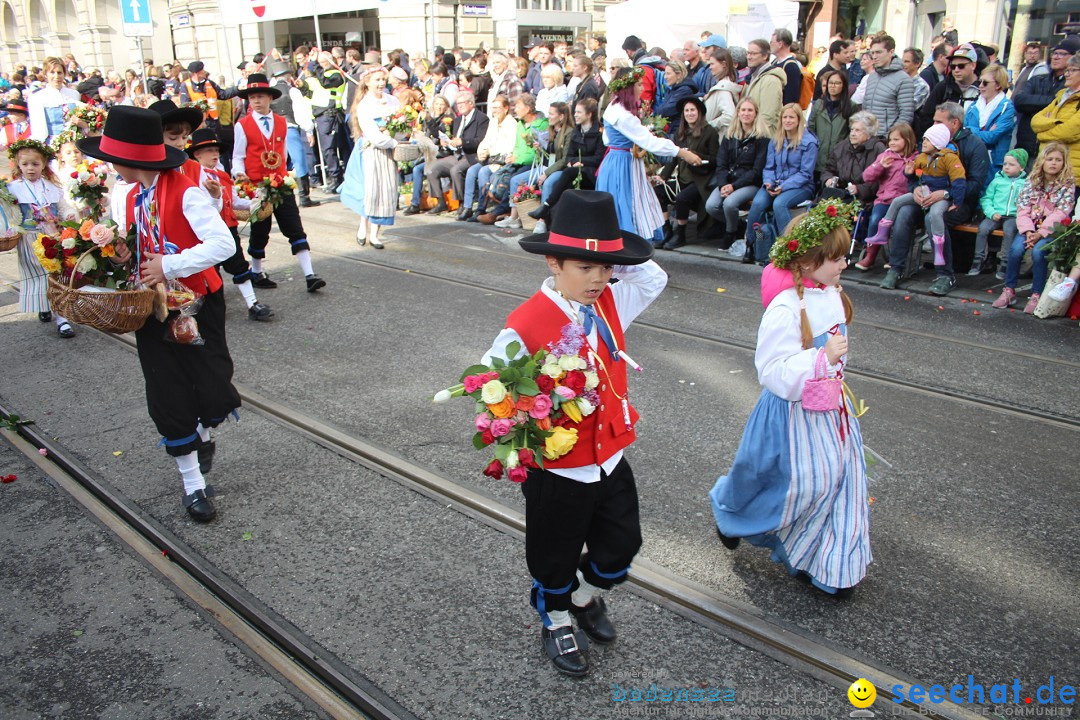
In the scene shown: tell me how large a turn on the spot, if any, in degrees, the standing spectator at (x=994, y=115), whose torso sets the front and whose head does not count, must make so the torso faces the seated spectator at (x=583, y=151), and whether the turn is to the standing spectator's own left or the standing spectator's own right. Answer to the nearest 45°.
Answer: approximately 45° to the standing spectator's own right

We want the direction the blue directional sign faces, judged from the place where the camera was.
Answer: facing the viewer

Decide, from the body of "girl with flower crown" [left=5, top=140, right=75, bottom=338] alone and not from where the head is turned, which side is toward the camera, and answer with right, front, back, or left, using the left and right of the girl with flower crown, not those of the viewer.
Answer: front

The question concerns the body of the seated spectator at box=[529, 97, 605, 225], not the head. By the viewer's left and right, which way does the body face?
facing the viewer and to the left of the viewer

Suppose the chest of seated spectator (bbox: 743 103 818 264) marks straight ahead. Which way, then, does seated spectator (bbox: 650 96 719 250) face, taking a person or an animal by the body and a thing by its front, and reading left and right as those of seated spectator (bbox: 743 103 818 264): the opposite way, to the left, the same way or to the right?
the same way

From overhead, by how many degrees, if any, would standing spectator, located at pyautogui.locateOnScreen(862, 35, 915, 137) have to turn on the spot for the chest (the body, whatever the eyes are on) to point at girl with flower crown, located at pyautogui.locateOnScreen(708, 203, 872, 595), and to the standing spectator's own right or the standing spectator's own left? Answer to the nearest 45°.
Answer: approximately 45° to the standing spectator's own left

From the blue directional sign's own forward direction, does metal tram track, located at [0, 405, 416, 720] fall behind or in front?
in front

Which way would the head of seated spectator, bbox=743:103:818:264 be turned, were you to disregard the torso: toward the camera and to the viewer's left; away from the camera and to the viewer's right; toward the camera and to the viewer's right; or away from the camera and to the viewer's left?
toward the camera and to the viewer's left

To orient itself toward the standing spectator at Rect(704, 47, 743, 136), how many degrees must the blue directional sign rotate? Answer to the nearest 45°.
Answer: approximately 45° to its left

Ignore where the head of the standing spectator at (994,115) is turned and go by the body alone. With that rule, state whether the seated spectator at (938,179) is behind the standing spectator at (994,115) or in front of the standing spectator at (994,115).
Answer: in front

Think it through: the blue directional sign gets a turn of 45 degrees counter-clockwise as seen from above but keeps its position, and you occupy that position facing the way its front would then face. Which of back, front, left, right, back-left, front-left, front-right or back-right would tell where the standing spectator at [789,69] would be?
front

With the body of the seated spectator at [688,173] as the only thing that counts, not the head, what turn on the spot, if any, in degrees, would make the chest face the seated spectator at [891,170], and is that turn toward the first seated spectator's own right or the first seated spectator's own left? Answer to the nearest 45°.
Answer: approximately 90° to the first seated spectator's own left

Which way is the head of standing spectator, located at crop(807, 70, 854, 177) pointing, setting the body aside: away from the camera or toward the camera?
toward the camera

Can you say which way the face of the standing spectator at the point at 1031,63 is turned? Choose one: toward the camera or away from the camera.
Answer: toward the camera

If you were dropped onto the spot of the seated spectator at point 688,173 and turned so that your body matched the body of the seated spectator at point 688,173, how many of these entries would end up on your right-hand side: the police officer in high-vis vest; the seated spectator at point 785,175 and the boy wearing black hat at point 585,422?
1

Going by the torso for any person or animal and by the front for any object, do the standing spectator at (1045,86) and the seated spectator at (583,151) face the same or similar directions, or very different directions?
same or similar directions

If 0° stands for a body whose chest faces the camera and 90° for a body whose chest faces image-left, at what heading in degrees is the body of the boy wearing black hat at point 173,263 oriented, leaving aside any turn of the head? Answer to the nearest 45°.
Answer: approximately 45°

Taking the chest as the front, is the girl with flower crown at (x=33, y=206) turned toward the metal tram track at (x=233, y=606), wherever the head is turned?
yes
